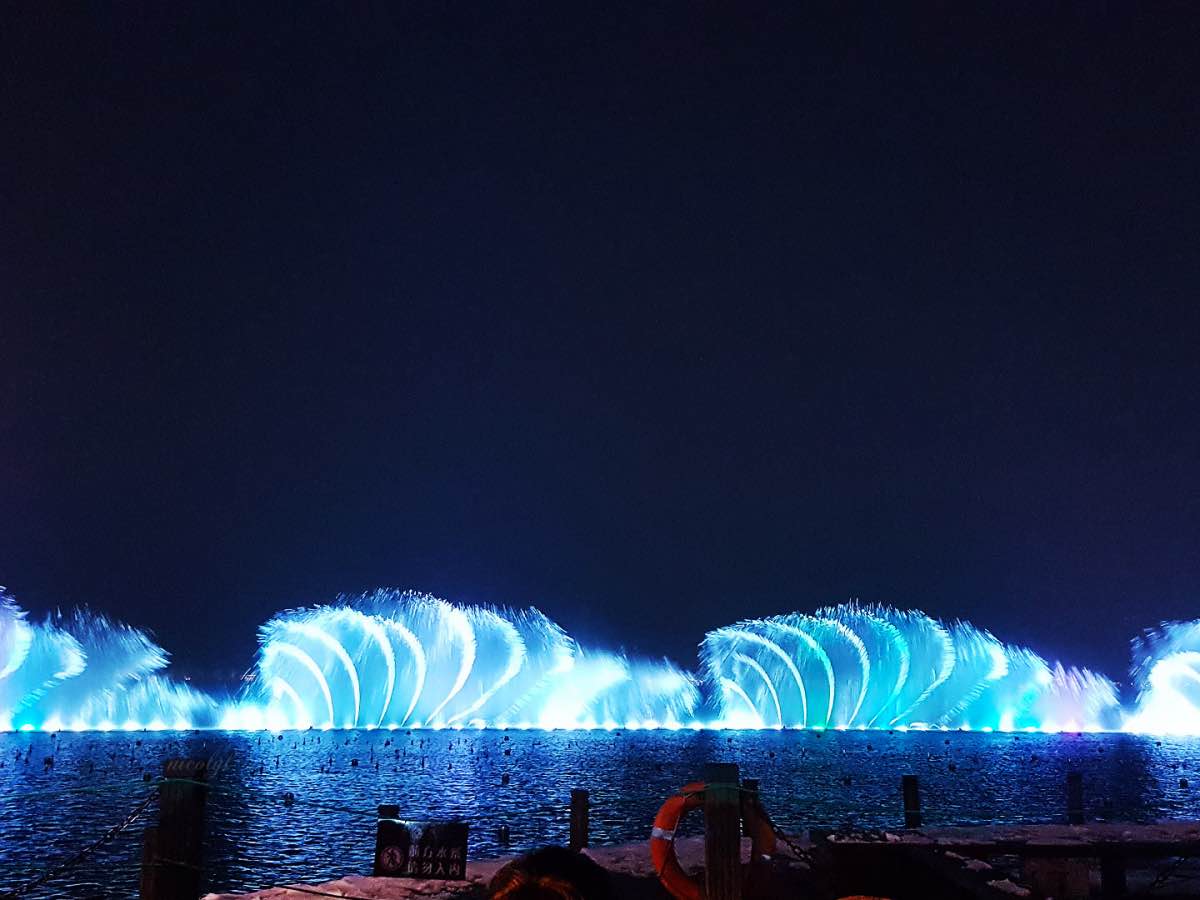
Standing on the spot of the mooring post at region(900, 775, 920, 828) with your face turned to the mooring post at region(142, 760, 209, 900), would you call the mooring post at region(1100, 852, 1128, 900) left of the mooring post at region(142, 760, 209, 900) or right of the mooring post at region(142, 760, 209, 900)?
left

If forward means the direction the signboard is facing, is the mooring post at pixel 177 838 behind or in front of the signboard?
in front

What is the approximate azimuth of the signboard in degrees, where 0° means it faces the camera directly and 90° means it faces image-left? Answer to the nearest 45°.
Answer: approximately 0°

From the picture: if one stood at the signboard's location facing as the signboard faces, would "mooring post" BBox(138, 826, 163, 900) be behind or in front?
in front

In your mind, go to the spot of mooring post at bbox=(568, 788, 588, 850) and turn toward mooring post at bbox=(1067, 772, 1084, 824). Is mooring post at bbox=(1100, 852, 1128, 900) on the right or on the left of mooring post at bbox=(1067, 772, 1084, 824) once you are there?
right

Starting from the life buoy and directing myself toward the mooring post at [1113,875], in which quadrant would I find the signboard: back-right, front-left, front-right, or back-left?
back-left

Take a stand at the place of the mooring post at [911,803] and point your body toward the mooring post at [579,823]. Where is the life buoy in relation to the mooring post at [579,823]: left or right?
left

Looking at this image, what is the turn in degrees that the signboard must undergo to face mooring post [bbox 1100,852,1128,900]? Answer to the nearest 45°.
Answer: approximately 90° to its left

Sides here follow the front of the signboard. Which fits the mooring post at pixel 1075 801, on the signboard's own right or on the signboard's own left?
on the signboard's own left

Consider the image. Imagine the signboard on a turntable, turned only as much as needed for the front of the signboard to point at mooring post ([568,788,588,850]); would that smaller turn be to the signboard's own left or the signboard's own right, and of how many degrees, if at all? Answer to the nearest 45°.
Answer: approximately 135° to the signboard's own left
